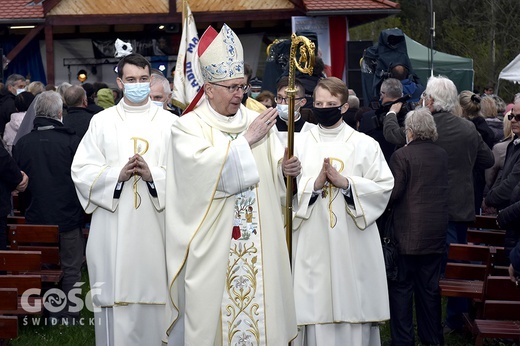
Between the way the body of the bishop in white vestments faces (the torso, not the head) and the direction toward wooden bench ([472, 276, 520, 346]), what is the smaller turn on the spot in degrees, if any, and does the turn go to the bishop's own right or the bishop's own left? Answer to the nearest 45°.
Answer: approximately 45° to the bishop's own left

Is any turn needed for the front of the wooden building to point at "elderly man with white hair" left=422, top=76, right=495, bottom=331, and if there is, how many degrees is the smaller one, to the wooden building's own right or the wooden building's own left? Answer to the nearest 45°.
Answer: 0° — it already faces them

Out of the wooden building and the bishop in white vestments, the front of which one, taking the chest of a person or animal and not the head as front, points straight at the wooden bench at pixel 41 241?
the wooden building
